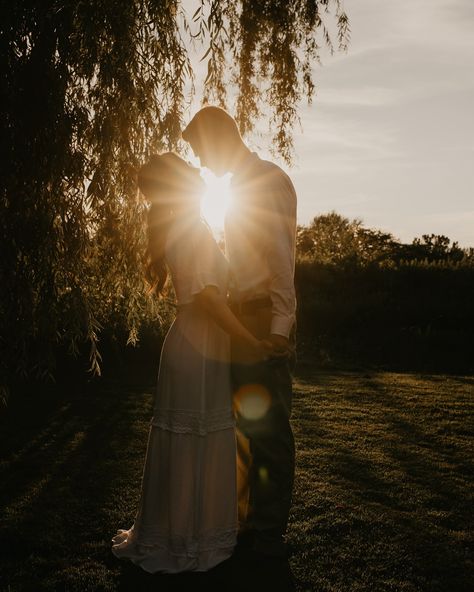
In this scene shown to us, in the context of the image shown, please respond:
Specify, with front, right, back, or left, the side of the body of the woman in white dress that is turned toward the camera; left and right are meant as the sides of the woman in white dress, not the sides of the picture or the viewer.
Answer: right

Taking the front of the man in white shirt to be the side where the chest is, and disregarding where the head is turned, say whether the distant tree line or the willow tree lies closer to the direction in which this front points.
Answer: the willow tree

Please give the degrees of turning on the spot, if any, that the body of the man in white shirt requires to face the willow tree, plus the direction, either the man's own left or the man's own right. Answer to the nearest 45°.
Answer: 0° — they already face it

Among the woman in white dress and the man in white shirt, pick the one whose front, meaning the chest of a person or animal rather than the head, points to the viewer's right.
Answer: the woman in white dress

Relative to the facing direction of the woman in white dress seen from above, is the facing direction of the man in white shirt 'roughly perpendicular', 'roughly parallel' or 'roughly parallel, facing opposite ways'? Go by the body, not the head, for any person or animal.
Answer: roughly parallel, facing opposite ways

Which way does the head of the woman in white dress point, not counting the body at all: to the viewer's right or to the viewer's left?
to the viewer's right

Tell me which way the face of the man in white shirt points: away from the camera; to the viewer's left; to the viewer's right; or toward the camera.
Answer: to the viewer's left

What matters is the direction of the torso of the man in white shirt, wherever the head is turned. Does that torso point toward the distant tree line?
no

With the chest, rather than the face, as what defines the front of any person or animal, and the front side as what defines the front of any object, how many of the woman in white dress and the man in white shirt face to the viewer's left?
1

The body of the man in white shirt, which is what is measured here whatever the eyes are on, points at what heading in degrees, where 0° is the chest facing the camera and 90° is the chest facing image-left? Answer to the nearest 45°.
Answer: approximately 90°
